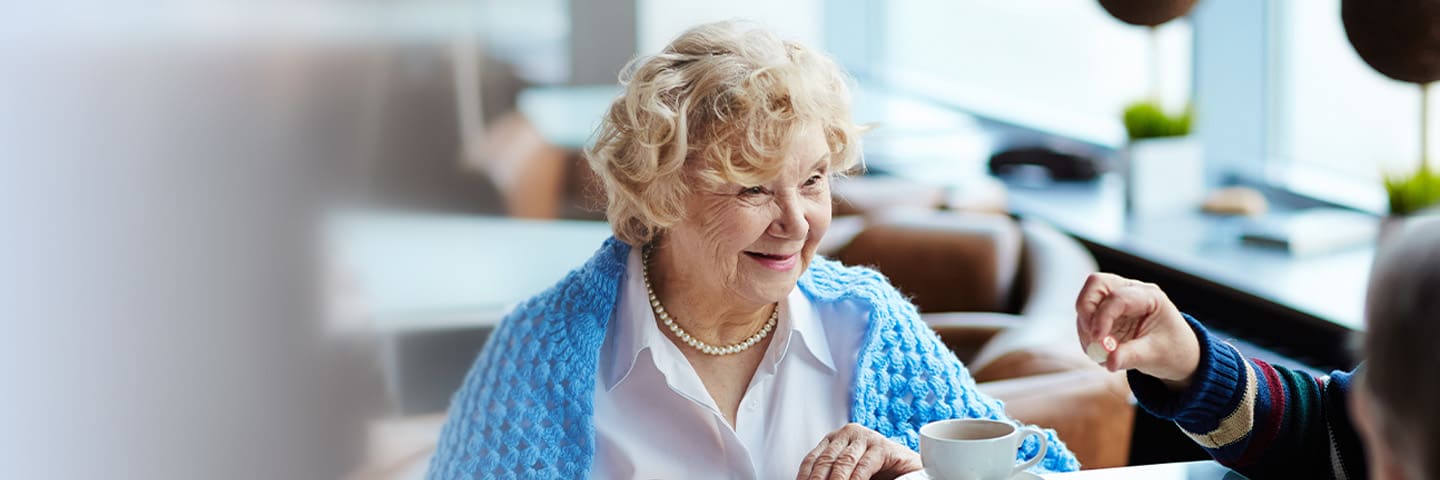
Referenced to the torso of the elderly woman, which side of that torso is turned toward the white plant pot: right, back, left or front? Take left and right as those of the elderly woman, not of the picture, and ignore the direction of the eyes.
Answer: left

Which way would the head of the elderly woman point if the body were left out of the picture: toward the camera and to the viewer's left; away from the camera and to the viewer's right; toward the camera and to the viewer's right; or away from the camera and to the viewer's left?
toward the camera and to the viewer's right

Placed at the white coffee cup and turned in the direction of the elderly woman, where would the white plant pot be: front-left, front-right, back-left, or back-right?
front-right

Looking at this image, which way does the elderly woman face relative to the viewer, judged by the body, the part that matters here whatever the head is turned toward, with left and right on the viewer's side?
facing the viewer and to the right of the viewer
